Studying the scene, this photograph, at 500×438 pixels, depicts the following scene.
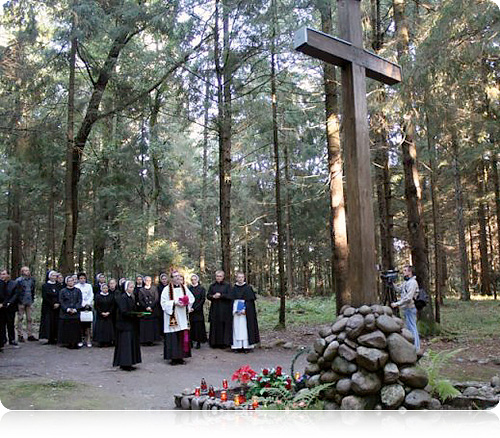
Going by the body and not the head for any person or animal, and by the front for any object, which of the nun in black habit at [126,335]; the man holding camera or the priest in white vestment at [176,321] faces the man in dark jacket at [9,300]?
the man holding camera

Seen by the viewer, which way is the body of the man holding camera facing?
to the viewer's left

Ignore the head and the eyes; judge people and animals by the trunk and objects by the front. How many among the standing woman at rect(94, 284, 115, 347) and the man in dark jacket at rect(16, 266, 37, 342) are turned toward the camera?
2

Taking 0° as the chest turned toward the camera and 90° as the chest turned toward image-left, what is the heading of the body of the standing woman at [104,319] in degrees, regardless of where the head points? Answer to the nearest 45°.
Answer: approximately 0°

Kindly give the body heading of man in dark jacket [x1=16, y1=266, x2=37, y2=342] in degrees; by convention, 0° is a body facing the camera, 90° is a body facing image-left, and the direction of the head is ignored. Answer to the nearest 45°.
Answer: approximately 0°

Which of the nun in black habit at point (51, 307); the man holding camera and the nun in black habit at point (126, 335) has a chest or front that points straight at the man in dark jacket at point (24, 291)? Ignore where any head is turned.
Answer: the man holding camera

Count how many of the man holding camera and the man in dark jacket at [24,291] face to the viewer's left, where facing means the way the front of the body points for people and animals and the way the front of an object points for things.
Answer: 1

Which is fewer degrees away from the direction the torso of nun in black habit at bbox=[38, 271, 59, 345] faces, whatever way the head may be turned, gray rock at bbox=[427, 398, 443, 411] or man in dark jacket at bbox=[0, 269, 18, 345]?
the gray rock

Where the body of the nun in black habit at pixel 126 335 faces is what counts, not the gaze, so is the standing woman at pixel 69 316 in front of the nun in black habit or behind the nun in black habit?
behind

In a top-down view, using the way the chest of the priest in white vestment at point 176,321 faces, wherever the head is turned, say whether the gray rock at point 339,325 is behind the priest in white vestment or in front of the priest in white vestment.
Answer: in front

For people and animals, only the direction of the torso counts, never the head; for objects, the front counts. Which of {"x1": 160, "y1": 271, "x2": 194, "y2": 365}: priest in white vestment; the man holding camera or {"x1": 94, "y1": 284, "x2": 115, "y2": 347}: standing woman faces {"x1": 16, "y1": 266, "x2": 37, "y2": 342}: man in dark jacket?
the man holding camera

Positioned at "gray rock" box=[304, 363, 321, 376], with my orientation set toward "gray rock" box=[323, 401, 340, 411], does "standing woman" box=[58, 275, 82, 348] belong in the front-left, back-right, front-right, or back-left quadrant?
back-right
